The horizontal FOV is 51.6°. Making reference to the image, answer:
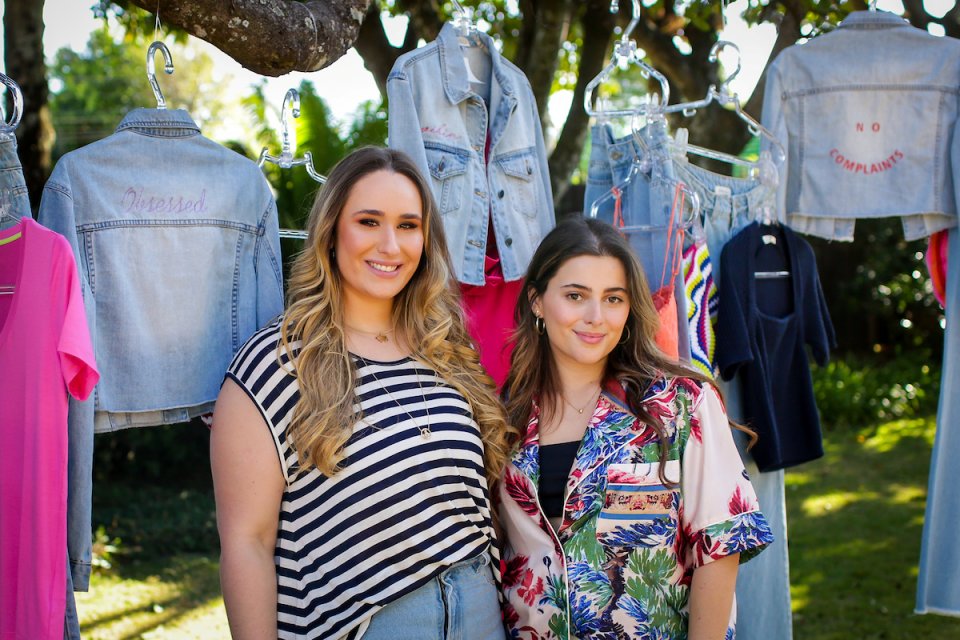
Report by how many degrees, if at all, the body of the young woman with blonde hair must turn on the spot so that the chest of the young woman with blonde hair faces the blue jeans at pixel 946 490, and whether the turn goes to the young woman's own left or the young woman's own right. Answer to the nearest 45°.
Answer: approximately 90° to the young woman's own left

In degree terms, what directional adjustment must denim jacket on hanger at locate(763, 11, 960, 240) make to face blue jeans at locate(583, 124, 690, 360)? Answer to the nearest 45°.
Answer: approximately 135° to its left

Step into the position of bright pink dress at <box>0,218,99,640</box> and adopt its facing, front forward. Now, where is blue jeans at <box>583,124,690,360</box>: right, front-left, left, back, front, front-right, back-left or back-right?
left

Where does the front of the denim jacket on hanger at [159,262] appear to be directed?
away from the camera

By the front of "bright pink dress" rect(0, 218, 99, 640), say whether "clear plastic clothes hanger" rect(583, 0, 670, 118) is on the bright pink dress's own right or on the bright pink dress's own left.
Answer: on the bright pink dress's own left

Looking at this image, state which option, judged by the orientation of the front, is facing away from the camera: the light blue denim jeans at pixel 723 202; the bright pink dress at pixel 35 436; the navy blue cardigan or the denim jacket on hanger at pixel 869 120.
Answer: the denim jacket on hanger

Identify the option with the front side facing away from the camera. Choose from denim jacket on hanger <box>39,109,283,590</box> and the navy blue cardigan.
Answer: the denim jacket on hanger

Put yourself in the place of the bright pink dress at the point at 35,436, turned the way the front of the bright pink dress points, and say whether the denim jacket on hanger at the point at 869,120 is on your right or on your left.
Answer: on your left

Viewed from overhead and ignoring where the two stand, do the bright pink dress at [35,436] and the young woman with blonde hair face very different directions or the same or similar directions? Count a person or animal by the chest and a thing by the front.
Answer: same or similar directions

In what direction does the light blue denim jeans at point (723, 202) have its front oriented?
toward the camera

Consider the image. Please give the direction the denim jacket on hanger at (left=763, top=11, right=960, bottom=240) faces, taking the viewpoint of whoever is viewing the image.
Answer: facing away from the viewer

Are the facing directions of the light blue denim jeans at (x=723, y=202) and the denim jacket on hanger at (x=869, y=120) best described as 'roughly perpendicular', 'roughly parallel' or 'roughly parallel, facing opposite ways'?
roughly parallel, facing opposite ways

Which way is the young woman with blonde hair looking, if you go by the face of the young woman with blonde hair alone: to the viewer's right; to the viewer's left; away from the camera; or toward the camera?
toward the camera

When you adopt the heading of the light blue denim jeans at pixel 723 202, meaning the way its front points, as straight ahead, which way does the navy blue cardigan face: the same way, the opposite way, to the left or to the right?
the same way

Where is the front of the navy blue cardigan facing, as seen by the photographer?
facing the viewer
